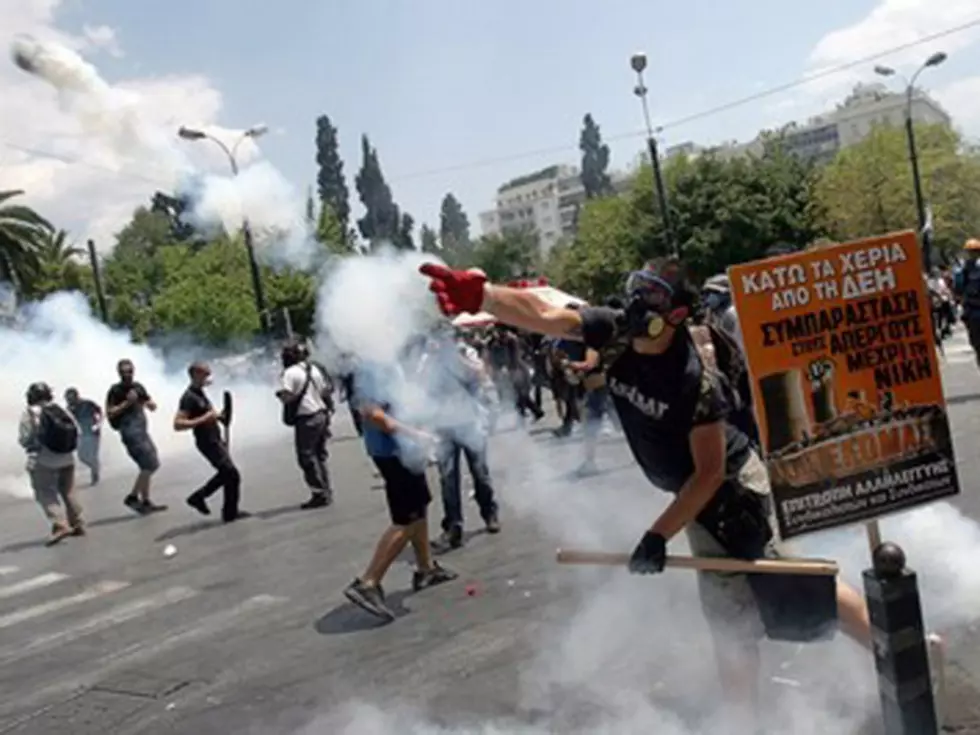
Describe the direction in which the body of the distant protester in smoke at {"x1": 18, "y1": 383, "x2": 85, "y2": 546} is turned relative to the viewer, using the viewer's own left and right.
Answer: facing away from the viewer and to the left of the viewer

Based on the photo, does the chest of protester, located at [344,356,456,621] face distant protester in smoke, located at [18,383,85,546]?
no

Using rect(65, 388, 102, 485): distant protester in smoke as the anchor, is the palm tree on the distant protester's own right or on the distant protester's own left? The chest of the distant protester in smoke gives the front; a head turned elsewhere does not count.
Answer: on the distant protester's own right

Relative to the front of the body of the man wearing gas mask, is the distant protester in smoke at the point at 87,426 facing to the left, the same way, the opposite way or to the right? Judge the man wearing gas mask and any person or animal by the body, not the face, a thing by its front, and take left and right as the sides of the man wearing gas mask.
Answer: the same way

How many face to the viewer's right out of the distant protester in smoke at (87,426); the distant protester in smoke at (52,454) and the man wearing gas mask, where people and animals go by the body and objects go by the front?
0

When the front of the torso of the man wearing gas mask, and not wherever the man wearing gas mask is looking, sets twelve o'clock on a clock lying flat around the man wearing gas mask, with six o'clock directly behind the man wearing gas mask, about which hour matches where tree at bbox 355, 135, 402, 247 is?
The tree is roughly at 4 o'clock from the man wearing gas mask.

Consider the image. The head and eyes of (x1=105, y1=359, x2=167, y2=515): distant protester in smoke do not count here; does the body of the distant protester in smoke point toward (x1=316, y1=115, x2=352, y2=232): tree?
no

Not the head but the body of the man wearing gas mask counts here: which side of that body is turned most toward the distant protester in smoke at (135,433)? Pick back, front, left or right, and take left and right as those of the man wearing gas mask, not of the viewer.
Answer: right

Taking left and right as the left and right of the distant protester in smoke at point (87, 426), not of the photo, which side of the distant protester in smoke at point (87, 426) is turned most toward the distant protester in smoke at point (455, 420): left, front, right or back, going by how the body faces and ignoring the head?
left

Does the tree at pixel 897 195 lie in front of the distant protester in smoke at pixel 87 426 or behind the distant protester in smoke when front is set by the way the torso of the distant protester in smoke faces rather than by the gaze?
behind

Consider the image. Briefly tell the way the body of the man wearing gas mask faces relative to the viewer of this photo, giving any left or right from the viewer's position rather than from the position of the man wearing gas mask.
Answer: facing the viewer and to the left of the viewer

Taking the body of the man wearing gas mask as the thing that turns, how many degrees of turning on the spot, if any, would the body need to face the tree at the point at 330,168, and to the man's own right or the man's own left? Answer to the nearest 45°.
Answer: approximately 135° to the man's own right
